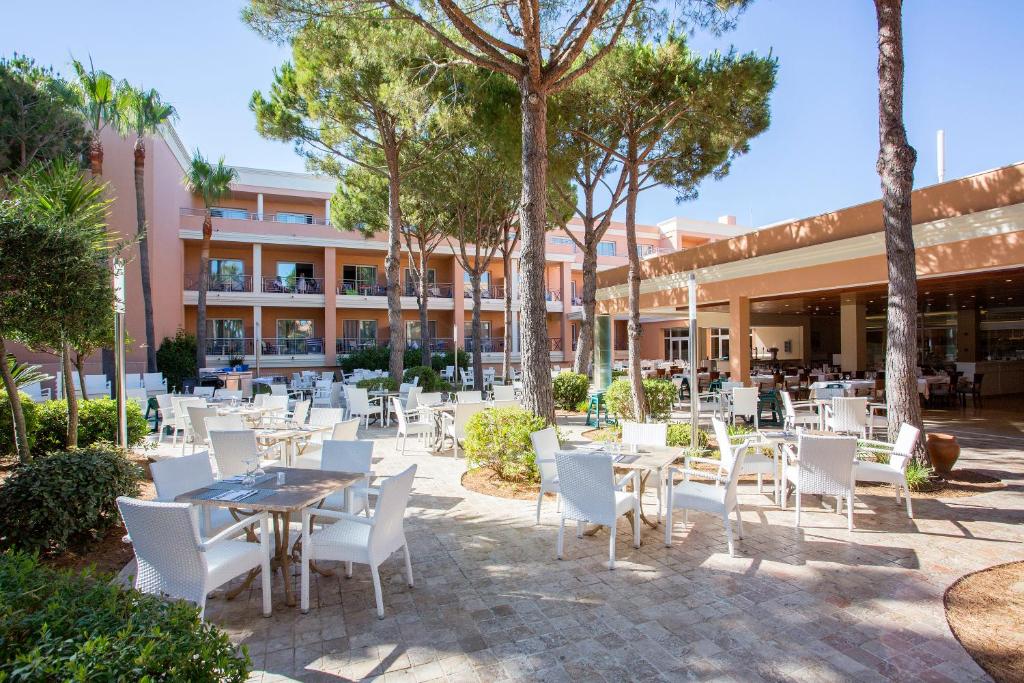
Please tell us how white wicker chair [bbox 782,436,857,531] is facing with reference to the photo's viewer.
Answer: facing away from the viewer

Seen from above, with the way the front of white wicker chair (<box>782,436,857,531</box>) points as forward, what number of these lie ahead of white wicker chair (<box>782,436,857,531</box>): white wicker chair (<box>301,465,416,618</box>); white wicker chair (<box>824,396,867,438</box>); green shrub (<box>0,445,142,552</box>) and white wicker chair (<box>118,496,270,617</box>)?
1

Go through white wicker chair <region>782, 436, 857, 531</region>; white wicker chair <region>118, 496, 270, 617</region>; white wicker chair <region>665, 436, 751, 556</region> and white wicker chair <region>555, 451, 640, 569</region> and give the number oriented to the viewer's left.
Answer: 1

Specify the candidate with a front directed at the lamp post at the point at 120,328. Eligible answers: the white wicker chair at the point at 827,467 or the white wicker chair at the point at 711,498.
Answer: the white wicker chair at the point at 711,498

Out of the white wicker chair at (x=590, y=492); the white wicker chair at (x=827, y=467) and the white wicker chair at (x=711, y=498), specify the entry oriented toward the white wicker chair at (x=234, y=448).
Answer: the white wicker chair at (x=711, y=498)

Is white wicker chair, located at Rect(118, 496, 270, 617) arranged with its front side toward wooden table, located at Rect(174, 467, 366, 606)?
yes

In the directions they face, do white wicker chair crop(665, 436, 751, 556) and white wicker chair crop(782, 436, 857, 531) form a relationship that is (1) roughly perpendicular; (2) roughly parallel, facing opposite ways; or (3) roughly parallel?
roughly perpendicular

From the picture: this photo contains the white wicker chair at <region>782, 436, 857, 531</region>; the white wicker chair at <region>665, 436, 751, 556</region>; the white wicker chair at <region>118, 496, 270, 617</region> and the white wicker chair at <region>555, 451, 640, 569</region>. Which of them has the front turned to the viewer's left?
the white wicker chair at <region>665, 436, 751, 556</region>

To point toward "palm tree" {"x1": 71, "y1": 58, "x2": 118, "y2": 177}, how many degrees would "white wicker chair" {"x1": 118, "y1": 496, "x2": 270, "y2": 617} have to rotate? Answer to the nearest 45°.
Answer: approximately 45° to its left

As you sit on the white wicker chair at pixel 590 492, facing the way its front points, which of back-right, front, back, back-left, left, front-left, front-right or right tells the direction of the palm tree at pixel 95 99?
left

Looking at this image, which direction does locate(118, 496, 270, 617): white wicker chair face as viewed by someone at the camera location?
facing away from the viewer and to the right of the viewer

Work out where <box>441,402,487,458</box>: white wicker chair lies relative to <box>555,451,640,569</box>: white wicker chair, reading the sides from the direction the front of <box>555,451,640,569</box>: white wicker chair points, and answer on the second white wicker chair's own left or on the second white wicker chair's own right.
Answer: on the second white wicker chair's own left

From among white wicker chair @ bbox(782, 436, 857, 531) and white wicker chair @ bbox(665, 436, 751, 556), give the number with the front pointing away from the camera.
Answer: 1

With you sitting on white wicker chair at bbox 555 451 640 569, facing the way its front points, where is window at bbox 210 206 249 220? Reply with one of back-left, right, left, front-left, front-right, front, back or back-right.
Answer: left

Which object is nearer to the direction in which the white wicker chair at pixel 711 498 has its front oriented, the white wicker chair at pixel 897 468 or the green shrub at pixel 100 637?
the green shrub

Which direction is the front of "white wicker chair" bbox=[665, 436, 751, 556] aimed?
to the viewer's left
